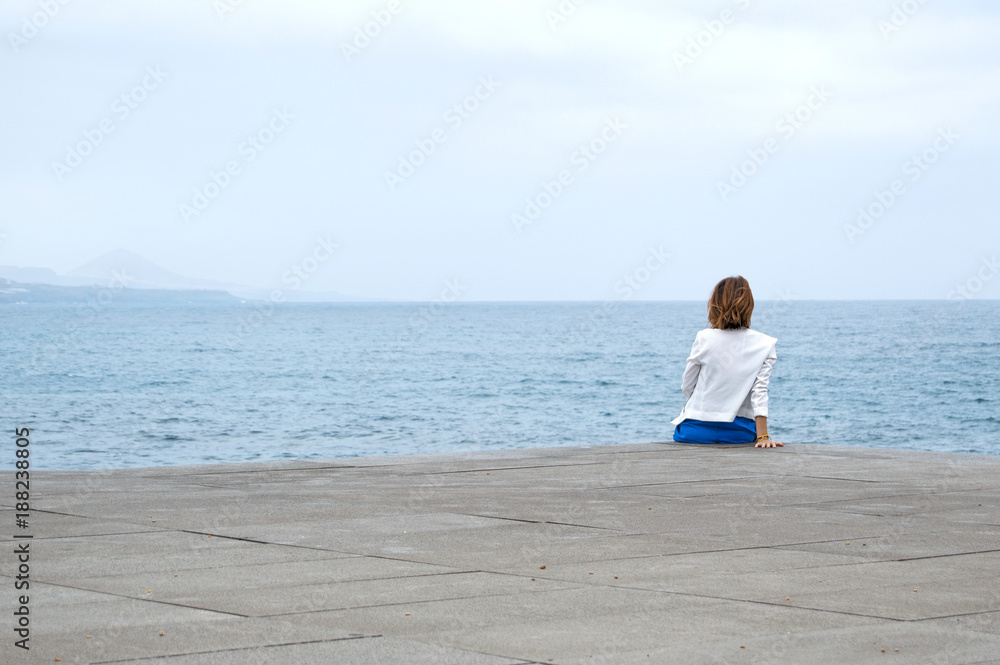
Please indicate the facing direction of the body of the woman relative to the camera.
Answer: away from the camera
